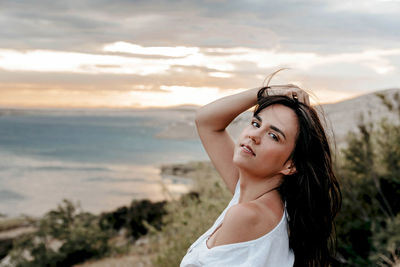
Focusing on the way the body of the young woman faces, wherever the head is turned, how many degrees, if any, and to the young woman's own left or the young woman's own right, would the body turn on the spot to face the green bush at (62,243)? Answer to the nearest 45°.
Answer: approximately 45° to the young woman's own right

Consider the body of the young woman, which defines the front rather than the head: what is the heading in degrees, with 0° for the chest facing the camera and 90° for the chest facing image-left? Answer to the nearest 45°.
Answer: approximately 90°

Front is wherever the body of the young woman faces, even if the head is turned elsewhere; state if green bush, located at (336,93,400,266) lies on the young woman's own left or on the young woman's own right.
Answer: on the young woman's own right
